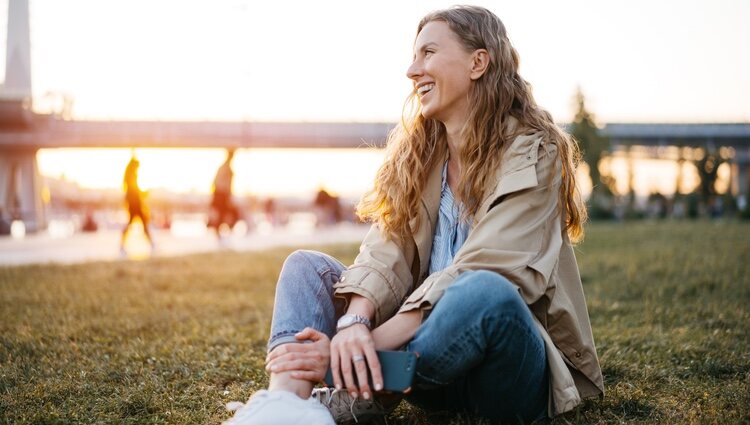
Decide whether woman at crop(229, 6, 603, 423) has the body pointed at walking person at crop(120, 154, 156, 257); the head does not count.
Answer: no

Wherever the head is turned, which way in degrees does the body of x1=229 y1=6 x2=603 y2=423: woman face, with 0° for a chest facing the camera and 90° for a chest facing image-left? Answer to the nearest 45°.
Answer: approximately 45°

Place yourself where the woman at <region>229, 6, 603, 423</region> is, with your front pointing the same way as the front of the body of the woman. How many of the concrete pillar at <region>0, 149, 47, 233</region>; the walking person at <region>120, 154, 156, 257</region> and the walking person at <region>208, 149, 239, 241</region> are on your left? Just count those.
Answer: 0

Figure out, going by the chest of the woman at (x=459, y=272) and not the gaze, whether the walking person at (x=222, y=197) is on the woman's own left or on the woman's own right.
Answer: on the woman's own right

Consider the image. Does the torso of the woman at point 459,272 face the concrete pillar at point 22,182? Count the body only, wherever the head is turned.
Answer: no

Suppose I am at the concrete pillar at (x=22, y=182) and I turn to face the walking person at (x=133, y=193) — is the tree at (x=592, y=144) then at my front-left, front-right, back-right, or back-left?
front-left
